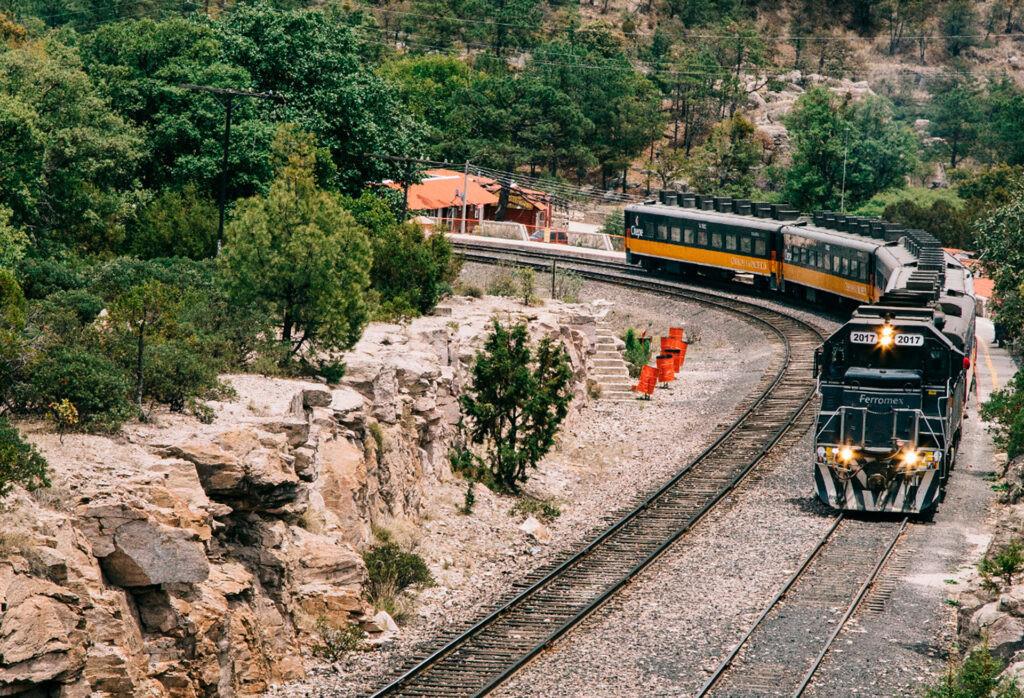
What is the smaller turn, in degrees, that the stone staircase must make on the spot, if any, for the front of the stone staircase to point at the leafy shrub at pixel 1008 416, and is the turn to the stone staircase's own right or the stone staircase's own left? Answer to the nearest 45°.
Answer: approximately 45° to the stone staircase's own left

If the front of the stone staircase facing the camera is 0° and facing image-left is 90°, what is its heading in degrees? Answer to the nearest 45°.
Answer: approximately 0°

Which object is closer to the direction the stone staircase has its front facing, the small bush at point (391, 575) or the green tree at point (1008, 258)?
the small bush

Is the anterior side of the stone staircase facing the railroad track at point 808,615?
yes

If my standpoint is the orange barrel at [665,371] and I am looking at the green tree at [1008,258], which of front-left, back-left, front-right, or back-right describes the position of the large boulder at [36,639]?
back-right
